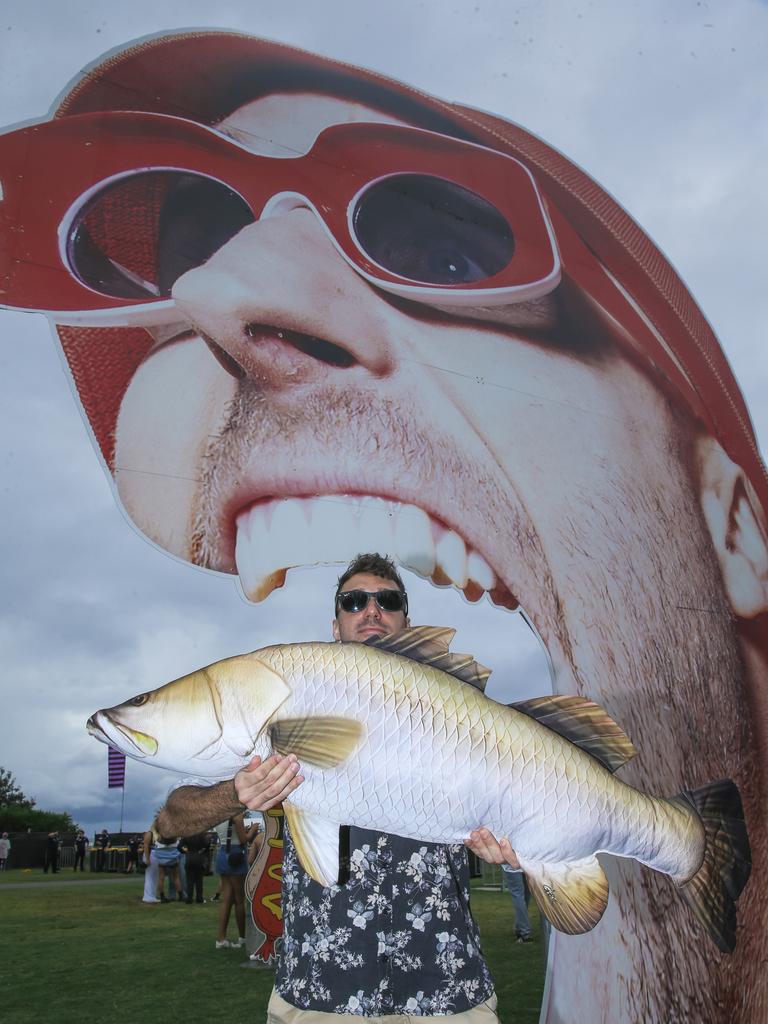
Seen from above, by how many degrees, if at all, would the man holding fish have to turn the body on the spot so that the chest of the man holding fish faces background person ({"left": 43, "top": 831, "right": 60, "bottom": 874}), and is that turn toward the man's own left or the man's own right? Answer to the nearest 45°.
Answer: approximately 180°

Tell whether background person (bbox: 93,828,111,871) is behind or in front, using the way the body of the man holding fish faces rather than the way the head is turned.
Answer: behind

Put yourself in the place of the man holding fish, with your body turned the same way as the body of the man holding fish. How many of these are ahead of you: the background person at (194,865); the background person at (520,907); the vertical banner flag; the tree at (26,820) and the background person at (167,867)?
0

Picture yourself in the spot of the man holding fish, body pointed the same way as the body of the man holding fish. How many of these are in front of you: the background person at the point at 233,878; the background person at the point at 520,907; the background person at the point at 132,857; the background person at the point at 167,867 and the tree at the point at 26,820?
0

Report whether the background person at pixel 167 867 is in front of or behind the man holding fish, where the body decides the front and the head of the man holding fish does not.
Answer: behind

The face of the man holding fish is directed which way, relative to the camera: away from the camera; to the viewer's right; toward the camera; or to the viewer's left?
toward the camera

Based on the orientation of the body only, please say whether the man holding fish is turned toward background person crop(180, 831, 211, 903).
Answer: no

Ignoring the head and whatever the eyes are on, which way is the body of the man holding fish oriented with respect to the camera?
toward the camera

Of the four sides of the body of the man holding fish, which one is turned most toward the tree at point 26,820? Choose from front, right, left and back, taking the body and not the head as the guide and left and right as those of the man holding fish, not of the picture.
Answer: back

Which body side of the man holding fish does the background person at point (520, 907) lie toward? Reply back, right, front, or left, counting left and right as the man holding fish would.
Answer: back

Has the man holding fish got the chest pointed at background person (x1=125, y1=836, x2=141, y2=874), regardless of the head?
no

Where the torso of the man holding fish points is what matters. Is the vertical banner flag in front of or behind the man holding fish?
behind

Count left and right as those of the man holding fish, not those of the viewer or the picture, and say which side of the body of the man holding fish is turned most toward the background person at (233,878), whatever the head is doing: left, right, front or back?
back
